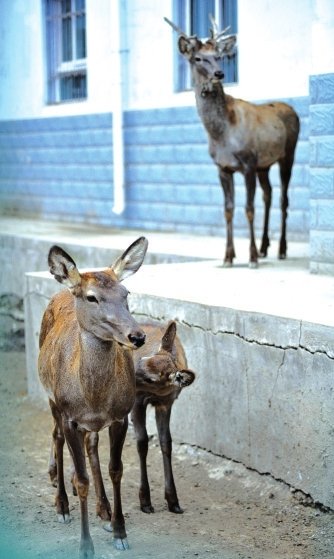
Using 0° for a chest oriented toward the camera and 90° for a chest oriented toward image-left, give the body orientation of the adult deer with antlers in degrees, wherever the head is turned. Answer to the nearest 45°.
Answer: approximately 45°
